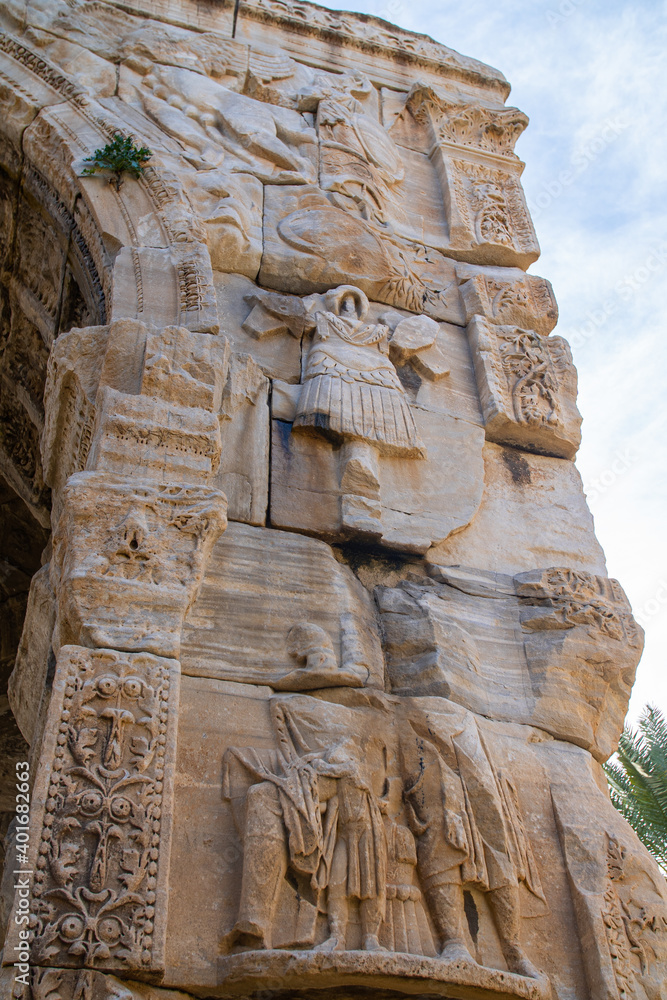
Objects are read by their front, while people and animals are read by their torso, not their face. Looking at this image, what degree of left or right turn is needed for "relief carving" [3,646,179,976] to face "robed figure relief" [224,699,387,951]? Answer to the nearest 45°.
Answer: approximately 90° to its left

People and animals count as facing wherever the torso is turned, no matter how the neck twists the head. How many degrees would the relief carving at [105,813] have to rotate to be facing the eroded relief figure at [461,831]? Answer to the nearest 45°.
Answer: approximately 90° to its left

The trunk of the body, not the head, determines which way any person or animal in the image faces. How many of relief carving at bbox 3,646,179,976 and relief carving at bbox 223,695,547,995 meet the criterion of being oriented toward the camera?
2

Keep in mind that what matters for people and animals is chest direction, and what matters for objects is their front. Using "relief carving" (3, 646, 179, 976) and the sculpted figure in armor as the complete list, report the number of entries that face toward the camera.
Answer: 2

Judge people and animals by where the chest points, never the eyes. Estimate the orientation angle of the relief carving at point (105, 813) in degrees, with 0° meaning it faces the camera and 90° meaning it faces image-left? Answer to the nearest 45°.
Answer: approximately 0°
